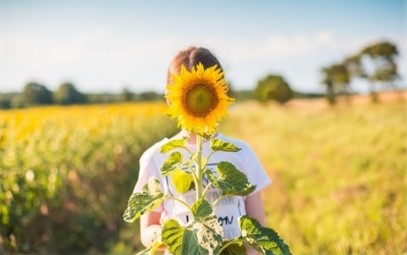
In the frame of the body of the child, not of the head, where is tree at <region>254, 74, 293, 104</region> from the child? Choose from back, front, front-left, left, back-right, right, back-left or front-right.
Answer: back

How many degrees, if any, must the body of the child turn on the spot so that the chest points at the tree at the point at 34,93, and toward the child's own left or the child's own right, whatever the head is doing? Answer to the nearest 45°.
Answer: approximately 135° to the child's own right

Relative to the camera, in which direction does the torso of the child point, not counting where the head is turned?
toward the camera

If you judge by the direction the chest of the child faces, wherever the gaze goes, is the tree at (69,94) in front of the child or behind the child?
behind
